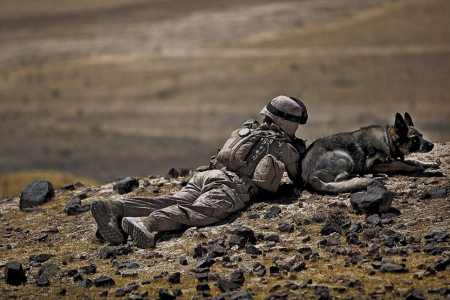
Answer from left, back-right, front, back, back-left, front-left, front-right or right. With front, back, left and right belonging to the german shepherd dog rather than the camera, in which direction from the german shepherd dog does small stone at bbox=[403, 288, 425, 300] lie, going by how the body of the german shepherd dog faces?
right

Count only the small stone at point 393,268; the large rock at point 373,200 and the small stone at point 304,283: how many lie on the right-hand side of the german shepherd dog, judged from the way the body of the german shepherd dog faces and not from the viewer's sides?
3

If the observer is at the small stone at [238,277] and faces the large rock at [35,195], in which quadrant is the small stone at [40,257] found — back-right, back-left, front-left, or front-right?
front-left

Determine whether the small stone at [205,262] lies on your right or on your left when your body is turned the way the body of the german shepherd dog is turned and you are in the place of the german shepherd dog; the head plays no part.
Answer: on your right

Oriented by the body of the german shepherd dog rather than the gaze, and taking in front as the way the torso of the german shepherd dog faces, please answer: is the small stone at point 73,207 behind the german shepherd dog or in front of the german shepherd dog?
behind

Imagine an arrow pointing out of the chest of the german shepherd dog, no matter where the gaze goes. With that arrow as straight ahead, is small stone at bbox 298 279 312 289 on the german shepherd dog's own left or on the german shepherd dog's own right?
on the german shepherd dog's own right

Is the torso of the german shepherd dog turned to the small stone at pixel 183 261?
no

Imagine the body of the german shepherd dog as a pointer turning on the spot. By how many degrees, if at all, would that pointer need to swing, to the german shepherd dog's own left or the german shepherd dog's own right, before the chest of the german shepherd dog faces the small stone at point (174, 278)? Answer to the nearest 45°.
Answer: approximately 135° to the german shepherd dog's own right

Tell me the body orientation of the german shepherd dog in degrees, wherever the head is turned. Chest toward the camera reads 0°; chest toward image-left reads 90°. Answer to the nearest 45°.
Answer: approximately 270°

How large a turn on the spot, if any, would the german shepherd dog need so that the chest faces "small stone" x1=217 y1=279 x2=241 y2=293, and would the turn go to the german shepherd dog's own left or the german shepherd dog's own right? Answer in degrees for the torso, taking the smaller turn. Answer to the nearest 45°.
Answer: approximately 90° to the german shepherd dog's own right

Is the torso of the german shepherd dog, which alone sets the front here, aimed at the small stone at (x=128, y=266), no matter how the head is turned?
no

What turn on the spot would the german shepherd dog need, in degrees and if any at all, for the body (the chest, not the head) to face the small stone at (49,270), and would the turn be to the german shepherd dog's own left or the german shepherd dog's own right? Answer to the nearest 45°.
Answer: approximately 135° to the german shepherd dog's own right

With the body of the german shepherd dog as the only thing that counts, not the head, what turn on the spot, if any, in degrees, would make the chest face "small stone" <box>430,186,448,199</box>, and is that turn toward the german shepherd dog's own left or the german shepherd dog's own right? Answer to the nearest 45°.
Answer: approximately 45° to the german shepherd dog's own right

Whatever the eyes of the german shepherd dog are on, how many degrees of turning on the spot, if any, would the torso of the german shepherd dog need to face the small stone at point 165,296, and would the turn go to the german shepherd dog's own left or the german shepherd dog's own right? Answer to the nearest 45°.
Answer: approximately 135° to the german shepherd dog's own right

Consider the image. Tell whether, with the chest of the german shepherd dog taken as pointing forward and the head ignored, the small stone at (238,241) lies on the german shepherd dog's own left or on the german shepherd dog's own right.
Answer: on the german shepherd dog's own right

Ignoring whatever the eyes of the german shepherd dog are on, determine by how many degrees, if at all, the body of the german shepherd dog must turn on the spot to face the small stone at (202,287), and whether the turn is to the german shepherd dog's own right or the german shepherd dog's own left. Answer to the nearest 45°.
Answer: approximately 135° to the german shepherd dog's own right

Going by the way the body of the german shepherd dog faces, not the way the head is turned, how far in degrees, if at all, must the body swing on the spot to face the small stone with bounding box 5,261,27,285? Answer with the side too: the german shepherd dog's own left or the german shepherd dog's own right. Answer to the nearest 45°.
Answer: approximately 135° to the german shepherd dog's own right

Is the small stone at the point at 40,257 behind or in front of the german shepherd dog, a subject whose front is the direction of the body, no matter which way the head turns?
behind

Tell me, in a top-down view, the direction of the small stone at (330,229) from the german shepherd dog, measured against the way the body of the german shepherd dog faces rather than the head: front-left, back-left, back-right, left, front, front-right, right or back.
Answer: right

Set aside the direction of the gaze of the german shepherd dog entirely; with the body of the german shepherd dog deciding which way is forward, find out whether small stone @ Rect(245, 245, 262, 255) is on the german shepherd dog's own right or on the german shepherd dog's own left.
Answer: on the german shepherd dog's own right

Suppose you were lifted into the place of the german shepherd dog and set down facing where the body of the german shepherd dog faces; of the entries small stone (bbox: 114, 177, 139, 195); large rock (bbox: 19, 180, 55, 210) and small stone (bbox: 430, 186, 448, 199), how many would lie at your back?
2
